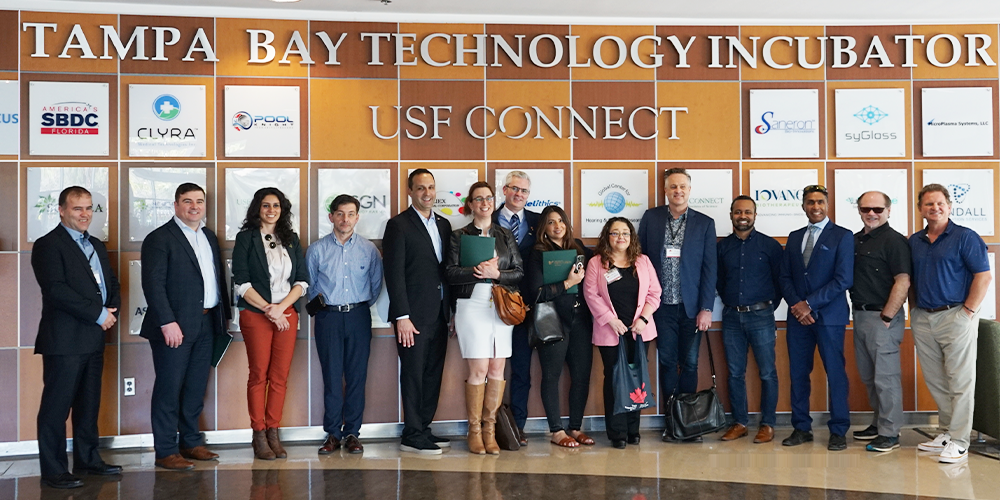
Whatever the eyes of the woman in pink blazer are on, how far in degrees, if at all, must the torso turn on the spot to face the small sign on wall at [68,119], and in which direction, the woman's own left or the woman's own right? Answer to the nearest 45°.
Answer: approximately 90° to the woman's own right

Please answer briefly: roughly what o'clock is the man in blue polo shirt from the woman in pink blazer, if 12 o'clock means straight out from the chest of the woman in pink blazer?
The man in blue polo shirt is roughly at 9 o'clock from the woman in pink blazer.

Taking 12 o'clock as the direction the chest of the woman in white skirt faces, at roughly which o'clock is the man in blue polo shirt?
The man in blue polo shirt is roughly at 9 o'clock from the woman in white skirt.

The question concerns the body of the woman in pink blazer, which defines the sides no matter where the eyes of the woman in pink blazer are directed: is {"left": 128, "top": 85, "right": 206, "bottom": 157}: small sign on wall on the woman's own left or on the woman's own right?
on the woman's own right

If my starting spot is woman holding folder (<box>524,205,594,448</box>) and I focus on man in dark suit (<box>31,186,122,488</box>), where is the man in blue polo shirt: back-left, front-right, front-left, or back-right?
back-left

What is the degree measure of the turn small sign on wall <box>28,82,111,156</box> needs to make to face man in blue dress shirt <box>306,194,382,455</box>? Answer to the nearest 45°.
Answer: approximately 45° to its left

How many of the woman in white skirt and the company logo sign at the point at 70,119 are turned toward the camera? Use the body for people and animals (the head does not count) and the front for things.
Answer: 2

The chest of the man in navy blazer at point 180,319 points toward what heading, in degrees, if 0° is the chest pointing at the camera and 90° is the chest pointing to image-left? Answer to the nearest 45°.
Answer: approximately 315°
